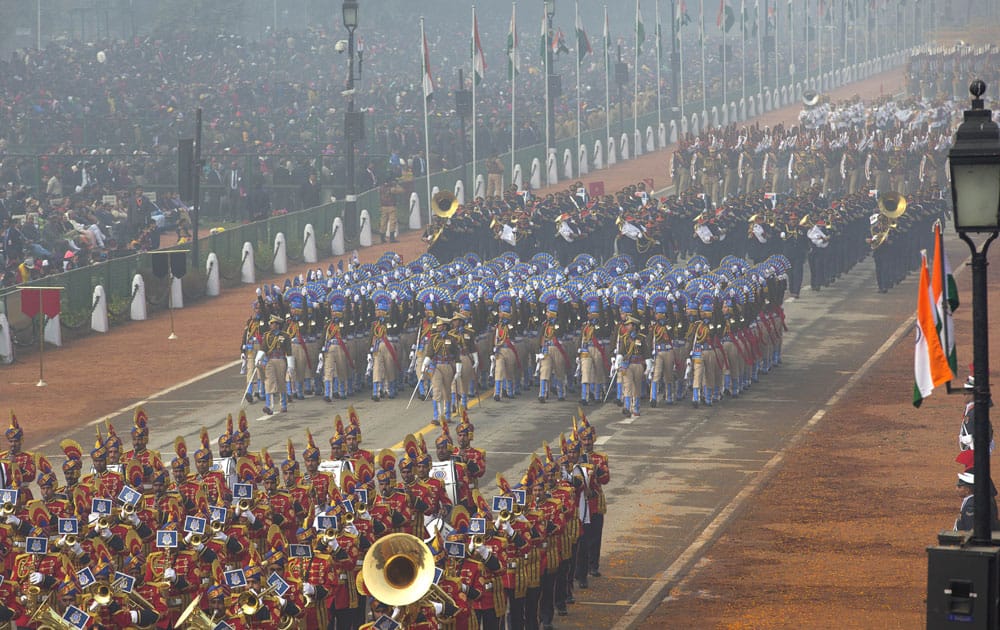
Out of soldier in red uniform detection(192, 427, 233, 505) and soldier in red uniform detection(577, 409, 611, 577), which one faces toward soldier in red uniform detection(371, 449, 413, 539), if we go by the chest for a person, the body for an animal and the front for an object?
soldier in red uniform detection(577, 409, 611, 577)

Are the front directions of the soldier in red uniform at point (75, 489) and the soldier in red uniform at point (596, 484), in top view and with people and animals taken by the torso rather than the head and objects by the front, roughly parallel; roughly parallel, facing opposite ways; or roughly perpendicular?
roughly parallel

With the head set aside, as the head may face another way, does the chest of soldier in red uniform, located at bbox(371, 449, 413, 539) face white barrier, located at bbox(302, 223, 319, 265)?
no

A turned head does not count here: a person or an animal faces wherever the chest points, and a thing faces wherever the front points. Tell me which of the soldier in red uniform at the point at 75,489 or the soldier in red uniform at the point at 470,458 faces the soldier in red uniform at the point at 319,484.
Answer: the soldier in red uniform at the point at 470,458

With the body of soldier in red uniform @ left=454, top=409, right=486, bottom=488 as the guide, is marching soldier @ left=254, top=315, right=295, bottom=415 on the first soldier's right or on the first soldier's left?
on the first soldier's right

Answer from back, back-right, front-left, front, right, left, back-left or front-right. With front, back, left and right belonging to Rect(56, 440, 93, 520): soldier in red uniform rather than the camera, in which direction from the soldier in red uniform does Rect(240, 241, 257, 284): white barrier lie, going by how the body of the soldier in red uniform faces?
back-right

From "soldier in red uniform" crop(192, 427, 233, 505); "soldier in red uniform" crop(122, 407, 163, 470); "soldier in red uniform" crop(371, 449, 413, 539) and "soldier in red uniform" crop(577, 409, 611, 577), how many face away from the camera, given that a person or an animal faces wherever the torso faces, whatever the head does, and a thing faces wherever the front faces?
0

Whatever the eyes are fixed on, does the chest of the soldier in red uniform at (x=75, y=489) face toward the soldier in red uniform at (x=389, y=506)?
no

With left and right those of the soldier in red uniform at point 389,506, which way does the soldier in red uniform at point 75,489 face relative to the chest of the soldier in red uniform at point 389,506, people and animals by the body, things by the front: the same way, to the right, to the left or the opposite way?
the same way

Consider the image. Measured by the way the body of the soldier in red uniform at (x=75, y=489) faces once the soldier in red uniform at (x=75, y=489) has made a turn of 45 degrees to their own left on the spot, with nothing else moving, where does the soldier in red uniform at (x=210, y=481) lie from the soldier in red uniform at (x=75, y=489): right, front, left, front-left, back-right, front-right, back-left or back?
left

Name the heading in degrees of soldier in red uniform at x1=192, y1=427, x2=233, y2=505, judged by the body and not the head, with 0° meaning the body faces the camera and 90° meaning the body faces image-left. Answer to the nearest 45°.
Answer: approximately 45°

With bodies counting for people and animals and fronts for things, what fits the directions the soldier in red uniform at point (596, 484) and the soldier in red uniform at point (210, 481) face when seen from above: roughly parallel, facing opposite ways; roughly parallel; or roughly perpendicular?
roughly parallel

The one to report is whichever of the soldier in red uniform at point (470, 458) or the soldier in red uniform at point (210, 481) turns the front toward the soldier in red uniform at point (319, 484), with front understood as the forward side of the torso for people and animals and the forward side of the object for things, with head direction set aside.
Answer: the soldier in red uniform at point (470, 458)

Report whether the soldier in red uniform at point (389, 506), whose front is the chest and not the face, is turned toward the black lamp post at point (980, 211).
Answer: no

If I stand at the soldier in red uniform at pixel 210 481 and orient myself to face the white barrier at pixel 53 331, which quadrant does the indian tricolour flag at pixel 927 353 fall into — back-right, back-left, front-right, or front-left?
back-right

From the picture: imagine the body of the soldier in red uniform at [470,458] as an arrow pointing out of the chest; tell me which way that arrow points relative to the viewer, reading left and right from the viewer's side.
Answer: facing the viewer and to the left of the viewer

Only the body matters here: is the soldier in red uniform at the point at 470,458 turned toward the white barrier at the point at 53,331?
no

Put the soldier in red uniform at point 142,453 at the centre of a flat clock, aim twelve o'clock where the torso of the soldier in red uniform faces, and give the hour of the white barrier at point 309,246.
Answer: The white barrier is roughly at 5 o'clock from the soldier in red uniform.

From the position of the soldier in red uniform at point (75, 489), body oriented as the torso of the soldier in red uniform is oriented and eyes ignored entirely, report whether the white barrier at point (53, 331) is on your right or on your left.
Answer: on your right

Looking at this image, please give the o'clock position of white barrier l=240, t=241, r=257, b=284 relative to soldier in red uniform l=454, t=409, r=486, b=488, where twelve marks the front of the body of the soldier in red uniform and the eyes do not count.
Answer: The white barrier is roughly at 4 o'clock from the soldier in red uniform.

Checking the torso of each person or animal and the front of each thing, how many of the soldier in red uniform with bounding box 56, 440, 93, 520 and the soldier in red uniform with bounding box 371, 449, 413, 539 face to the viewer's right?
0
